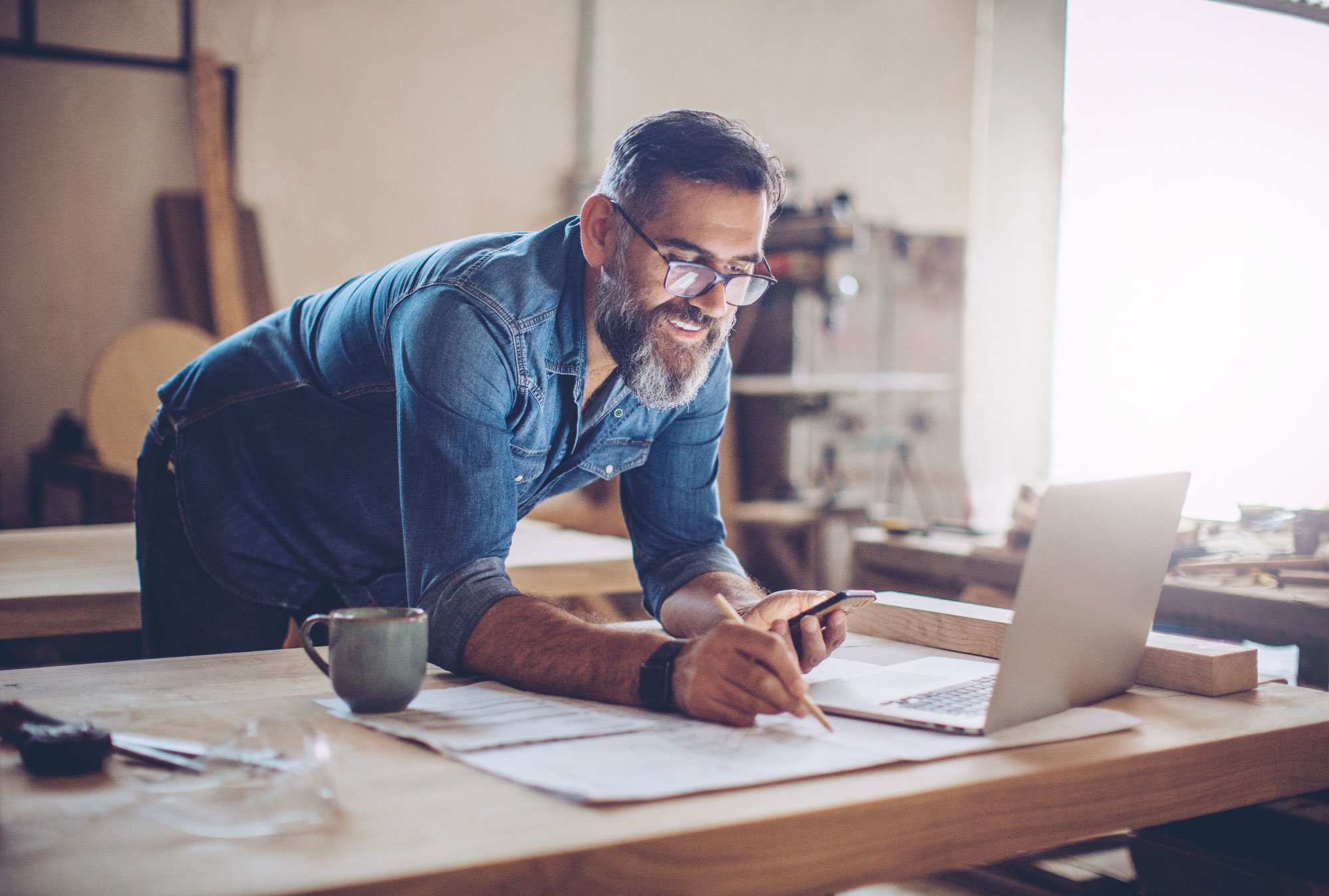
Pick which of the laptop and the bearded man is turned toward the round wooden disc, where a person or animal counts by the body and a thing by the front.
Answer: the laptop

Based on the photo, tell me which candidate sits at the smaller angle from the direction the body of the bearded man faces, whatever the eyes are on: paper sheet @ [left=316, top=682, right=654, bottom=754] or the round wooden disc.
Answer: the paper sheet

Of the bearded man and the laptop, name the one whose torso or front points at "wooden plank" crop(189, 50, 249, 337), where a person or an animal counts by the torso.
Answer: the laptop

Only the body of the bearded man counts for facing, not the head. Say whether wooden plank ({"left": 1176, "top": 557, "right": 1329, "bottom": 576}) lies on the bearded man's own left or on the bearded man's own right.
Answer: on the bearded man's own left

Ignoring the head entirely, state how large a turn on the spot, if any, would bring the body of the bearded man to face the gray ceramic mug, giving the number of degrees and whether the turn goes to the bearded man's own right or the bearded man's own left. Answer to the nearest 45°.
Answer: approximately 45° to the bearded man's own right

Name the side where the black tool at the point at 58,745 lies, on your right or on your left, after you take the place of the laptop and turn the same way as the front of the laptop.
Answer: on your left

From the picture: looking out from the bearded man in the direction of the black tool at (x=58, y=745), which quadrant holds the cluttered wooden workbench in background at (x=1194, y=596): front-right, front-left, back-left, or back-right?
back-left

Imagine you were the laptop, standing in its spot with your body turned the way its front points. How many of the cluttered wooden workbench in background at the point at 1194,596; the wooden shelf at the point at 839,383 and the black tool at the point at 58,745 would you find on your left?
1

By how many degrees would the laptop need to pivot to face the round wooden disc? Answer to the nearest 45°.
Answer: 0° — it already faces it

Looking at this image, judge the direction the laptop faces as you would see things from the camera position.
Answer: facing away from the viewer and to the left of the viewer

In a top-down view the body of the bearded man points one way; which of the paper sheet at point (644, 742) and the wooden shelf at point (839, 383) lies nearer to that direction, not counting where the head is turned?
the paper sheet

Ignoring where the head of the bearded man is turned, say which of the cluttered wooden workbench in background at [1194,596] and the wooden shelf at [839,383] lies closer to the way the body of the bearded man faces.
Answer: the cluttered wooden workbench in background

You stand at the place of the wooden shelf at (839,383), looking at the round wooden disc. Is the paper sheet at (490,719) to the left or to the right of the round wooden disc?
left
